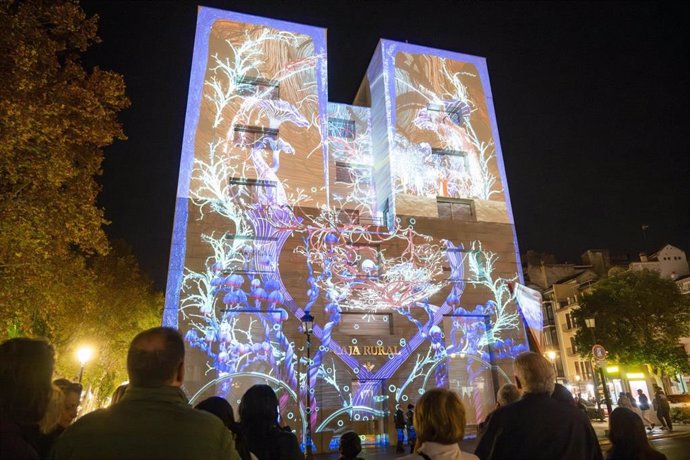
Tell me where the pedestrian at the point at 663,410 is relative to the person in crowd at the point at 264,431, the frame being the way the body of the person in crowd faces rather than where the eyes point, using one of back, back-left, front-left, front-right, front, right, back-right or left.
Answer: front-right

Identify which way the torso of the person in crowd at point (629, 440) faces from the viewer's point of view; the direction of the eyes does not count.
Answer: away from the camera

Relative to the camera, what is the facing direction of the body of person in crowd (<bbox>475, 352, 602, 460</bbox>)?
away from the camera

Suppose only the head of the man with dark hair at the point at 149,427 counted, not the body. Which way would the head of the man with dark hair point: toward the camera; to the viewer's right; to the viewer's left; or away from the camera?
away from the camera

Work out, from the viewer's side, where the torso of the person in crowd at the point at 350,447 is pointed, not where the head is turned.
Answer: away from the camera

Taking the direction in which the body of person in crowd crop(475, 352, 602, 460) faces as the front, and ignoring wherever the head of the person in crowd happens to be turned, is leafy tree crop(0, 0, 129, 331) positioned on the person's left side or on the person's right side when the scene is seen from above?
on the person's left side

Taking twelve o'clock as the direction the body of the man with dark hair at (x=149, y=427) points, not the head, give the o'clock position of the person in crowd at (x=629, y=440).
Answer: The person in crowd is roughly at 3 o'clock from the man with dark hair.

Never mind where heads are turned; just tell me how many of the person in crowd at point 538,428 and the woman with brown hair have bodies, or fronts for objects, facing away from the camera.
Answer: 2

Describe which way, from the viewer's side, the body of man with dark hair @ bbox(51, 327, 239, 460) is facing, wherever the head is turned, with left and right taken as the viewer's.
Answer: facing away from the viewer

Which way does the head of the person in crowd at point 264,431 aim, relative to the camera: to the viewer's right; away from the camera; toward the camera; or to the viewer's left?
away from the camera

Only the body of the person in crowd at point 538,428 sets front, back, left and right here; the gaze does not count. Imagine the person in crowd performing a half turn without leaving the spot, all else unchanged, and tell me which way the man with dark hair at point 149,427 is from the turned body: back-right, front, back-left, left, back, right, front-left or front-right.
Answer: front-right

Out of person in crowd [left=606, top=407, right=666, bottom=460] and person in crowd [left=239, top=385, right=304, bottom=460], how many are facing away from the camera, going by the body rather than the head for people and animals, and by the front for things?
2

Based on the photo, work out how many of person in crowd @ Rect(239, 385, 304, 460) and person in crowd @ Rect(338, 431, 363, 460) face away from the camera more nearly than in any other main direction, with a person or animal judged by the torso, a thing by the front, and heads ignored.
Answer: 2

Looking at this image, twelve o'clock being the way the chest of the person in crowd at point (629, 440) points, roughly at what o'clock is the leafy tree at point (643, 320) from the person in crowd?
The leafy tree is roughly at 12 o'clock from the person in crowd.

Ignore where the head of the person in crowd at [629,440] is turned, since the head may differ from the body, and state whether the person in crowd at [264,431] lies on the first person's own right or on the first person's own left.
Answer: on the first person's own left

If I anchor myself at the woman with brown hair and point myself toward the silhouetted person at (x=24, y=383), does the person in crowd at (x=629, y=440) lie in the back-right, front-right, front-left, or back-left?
back-right

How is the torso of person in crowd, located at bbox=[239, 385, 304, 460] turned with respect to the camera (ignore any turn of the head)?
away from the camera

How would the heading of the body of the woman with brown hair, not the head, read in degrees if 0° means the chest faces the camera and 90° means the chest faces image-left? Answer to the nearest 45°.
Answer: approximately 180°
